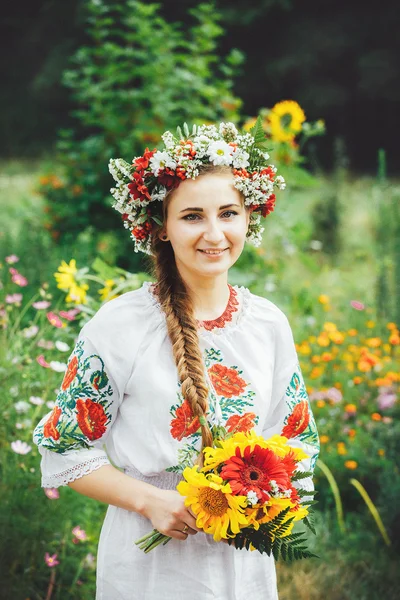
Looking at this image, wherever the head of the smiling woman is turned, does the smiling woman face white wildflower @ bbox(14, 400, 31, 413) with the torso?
no

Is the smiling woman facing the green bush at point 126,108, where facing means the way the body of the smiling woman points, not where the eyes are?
no

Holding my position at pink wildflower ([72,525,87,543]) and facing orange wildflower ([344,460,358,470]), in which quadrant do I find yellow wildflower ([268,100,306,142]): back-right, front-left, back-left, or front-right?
front-left

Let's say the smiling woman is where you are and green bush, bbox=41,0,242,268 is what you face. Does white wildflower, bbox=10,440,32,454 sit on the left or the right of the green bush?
left

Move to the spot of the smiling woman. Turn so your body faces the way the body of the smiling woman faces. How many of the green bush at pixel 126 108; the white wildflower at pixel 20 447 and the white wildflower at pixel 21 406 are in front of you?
0

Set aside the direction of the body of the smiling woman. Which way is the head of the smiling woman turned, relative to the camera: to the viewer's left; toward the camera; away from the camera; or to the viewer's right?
toward the camera

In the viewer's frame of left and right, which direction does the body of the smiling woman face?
facing the viewer and to the right of the viewer

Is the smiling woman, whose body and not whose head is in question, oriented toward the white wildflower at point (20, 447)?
no
